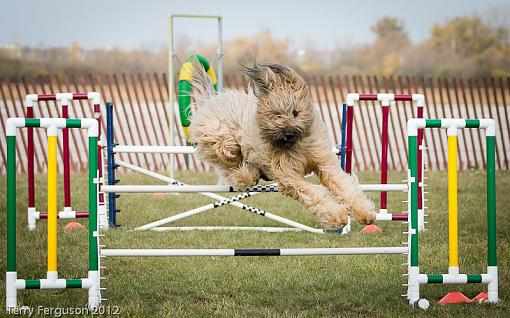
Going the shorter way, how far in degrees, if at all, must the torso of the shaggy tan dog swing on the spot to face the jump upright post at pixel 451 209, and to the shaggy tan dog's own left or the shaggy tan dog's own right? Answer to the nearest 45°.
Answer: approximately 45° to the shaggy tan dog's own left

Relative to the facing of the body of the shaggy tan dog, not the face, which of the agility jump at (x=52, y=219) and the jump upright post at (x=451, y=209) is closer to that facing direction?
the jump upright post

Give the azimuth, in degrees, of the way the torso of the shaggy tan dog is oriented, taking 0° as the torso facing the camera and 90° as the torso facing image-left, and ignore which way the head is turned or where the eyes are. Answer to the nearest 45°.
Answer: approximately 315°

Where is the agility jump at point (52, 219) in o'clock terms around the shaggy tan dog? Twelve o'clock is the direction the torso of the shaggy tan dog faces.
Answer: The agility jump is roughly at 4 o'clock from the shaggy tan dog.
